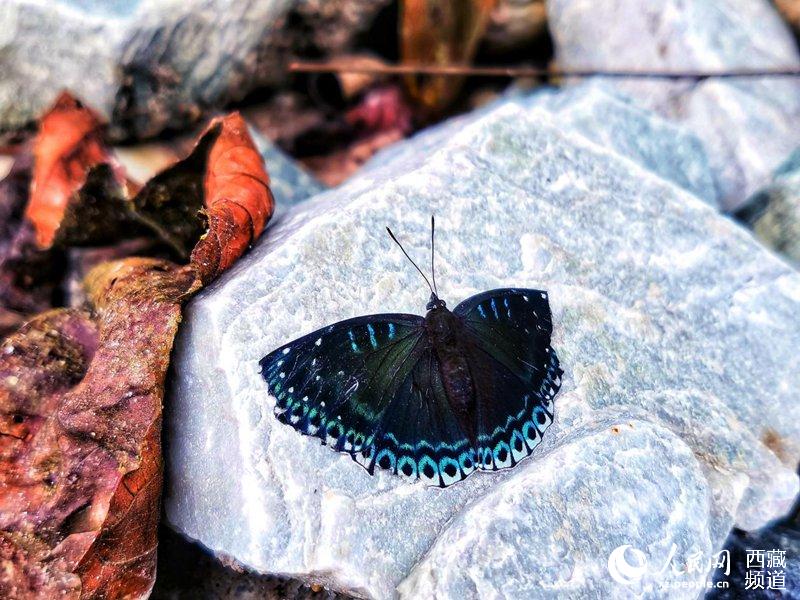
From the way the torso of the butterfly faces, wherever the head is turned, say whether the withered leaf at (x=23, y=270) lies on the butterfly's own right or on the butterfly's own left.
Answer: on the butterfly's own left

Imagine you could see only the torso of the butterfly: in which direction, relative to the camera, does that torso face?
away from the camera

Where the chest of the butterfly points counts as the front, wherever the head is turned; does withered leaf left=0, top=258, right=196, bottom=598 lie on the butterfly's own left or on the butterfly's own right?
on the butterfly's own left

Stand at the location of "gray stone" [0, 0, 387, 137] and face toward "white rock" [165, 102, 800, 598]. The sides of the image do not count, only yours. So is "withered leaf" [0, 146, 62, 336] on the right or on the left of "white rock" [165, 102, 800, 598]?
right

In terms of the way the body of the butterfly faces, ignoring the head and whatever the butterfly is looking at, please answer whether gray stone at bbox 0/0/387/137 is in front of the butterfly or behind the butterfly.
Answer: in front

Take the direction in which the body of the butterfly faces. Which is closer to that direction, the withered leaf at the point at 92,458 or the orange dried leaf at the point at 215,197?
the orange dried leaf

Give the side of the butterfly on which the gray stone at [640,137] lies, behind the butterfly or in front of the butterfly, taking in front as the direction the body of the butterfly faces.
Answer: in front

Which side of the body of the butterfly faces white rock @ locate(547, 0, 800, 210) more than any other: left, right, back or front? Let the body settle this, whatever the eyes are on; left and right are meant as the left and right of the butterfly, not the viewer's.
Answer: front

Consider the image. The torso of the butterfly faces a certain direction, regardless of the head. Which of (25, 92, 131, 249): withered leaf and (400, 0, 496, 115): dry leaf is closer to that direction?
the dry leaf

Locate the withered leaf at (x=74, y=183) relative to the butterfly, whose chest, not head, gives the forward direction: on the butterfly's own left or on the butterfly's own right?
on the butterfly's own left

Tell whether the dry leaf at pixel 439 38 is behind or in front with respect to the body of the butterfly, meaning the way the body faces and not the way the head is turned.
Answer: in front
